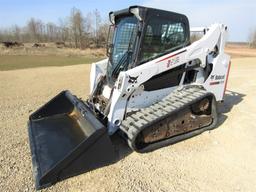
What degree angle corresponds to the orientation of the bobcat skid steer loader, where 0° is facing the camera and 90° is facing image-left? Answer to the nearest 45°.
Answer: approximately 45°
